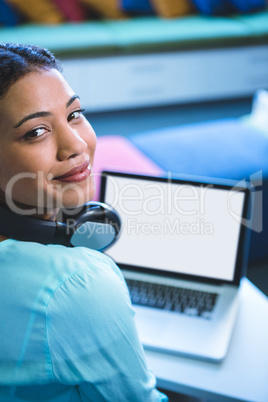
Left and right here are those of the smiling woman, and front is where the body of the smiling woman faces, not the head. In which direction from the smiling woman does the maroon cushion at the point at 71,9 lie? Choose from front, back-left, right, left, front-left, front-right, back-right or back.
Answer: front-left

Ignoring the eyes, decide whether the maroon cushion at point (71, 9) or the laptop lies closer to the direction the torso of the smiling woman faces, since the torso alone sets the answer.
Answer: the laptop

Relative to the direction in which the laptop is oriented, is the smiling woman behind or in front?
in front

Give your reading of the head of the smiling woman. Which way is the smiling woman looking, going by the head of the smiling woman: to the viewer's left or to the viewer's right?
to the viewer's right

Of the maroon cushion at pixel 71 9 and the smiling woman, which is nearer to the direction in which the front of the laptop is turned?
the smiling woman

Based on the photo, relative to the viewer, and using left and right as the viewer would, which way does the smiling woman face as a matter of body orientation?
facing away from the viewer and to the right of the viewer

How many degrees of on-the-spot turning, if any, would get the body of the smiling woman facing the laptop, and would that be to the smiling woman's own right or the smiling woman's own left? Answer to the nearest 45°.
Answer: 0° — they already face it

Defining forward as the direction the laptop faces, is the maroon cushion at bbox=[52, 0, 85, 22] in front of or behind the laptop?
behind

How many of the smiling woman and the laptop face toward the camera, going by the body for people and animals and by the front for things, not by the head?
1
